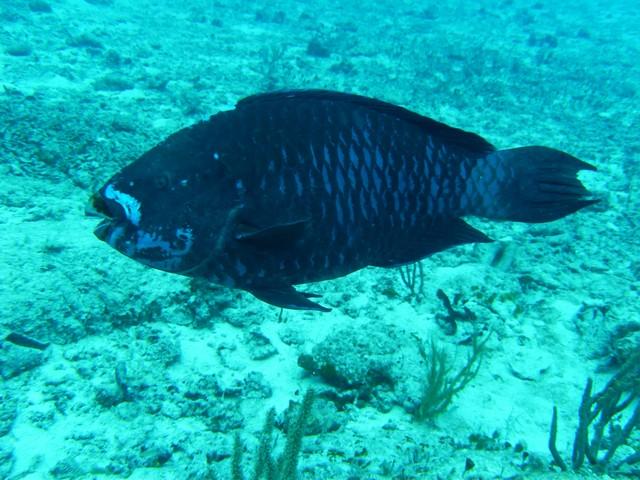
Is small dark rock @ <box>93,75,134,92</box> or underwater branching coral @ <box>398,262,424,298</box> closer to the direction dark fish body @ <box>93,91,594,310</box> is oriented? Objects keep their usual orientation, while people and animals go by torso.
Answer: the small dark rock

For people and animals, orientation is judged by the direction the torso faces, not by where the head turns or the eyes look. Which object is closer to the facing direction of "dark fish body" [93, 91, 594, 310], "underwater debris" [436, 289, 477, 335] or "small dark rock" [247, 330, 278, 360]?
the small dark rock

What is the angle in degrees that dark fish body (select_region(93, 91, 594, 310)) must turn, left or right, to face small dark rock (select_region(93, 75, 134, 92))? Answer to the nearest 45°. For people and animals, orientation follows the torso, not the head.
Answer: approximately 45° to its right

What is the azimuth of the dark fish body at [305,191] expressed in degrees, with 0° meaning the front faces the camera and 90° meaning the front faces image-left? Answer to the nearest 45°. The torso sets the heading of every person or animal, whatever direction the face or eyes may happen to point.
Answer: approximately 90°

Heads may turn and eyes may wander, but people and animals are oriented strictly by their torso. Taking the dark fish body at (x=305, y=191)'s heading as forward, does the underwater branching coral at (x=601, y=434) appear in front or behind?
behind
